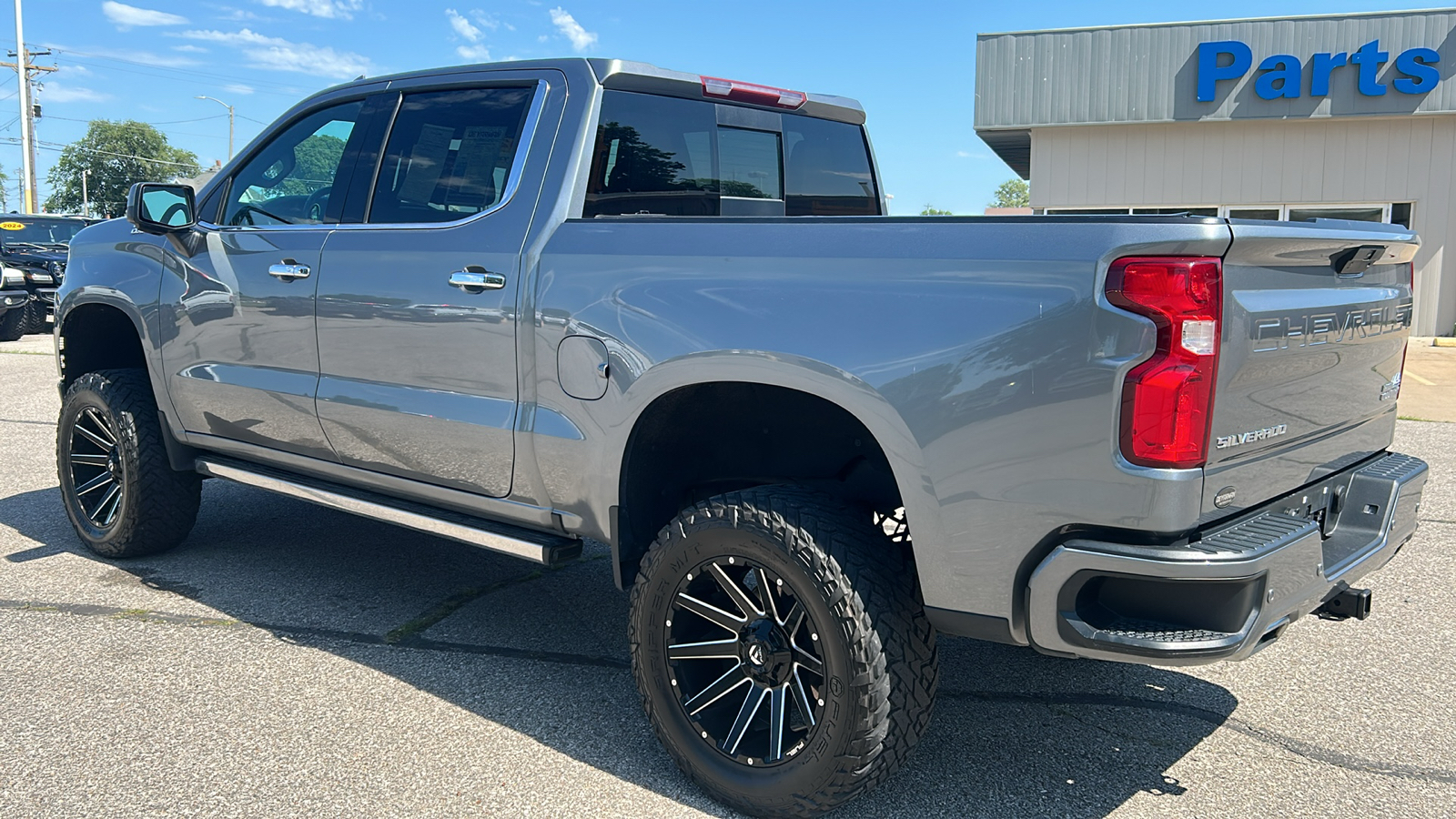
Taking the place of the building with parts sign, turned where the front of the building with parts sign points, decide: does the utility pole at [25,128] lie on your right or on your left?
on your right

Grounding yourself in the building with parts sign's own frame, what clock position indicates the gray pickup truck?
The gray pickup truck is roughly at 12 o'clock from the building with parts sign.

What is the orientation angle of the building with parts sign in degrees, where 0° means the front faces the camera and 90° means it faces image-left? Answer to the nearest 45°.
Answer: approximately 0°

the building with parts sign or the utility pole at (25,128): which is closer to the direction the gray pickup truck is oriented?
the utility pole

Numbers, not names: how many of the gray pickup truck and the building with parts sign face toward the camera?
1

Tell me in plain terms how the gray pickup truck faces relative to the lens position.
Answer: facing away from the viewer and to the left of the viewer

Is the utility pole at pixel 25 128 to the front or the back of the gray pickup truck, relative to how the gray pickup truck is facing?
to the front

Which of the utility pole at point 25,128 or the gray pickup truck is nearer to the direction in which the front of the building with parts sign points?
the gray pickup truck
